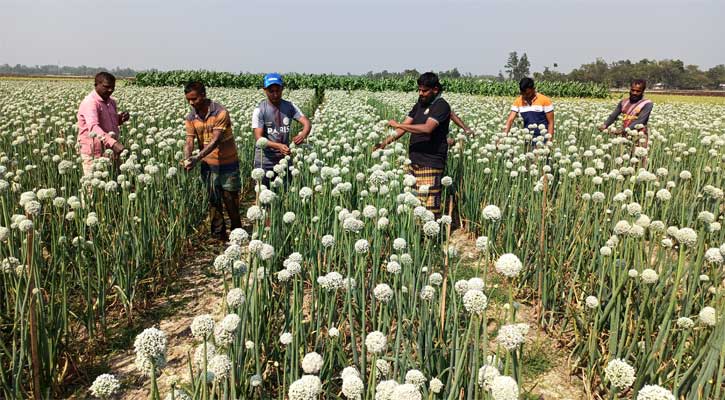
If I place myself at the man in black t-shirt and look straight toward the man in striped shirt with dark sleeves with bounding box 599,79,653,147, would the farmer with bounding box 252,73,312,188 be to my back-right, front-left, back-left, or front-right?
back-left

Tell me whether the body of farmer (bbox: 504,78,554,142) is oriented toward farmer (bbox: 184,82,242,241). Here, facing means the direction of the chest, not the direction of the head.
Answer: no

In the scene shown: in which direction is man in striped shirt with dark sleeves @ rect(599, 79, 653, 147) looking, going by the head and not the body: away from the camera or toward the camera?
toward the camera

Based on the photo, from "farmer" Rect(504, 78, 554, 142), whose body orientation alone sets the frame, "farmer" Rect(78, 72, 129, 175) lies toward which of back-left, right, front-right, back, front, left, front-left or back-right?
front-right

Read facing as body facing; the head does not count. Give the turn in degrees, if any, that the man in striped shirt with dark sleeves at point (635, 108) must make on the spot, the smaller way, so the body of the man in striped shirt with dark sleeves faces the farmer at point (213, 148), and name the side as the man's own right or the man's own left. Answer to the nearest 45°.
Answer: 0° — they already face them

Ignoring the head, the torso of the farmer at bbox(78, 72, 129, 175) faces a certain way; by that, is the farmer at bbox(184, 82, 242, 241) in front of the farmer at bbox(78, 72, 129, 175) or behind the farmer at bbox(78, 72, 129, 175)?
in front

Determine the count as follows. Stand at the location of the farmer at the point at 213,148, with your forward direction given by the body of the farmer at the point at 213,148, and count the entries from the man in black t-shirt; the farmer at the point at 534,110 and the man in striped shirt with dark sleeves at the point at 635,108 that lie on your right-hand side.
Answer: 0

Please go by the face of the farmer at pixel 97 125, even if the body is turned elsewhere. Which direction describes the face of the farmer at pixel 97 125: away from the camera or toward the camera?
toward the camera

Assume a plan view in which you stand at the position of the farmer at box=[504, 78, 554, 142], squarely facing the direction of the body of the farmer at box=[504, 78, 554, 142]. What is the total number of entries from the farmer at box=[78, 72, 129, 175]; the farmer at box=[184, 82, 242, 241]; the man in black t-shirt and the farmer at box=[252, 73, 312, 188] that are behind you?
0

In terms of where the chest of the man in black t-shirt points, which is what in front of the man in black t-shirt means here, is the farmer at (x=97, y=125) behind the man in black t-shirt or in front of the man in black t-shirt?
in front

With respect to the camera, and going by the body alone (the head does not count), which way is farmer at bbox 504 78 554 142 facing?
toward the camera

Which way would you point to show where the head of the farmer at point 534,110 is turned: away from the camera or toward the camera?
toward the camera

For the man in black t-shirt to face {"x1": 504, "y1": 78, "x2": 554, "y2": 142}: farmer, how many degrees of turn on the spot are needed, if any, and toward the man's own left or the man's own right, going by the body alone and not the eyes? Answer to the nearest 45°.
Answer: approximately 180°

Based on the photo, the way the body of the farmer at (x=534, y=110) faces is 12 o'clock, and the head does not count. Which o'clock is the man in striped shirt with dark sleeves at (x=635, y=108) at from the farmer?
The man in striped shirt with dark sleeves is roughly at 8 o'clock from the farmer.
